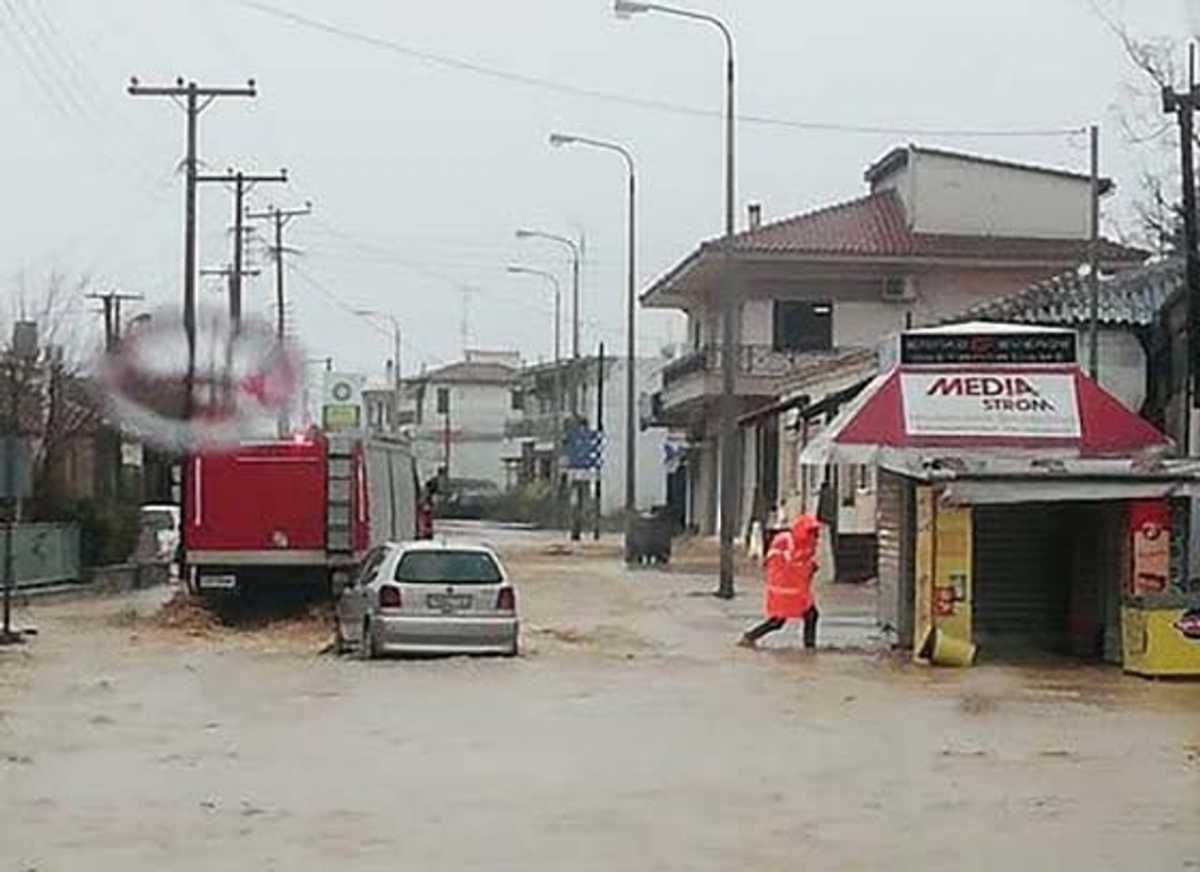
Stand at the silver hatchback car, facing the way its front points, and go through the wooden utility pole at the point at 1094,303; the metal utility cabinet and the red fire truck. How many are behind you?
0

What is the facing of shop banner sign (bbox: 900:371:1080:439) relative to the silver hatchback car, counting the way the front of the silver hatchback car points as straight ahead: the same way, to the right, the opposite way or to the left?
the opposite way

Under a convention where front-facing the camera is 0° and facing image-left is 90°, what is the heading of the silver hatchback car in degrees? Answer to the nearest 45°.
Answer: approximately 180°

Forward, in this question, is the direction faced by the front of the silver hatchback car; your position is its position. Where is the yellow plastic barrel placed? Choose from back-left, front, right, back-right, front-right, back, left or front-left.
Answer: right

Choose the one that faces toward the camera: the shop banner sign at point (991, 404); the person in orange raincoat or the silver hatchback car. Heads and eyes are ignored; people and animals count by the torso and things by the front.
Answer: the shop banner sign

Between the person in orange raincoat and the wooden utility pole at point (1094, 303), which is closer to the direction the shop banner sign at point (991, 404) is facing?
the person in orange raincoat

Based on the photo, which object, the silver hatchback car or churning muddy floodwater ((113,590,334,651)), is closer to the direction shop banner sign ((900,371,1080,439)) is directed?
the silver hatchback car

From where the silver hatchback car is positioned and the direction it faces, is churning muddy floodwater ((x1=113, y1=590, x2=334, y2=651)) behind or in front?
in front

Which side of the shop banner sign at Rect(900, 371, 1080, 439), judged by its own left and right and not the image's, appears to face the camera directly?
front
